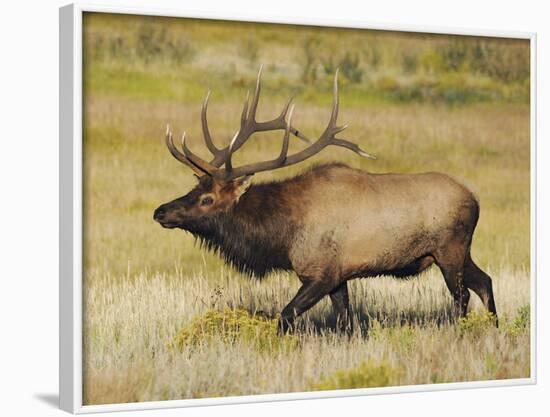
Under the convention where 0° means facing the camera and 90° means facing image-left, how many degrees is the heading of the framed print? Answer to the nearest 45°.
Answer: approximately 315°
